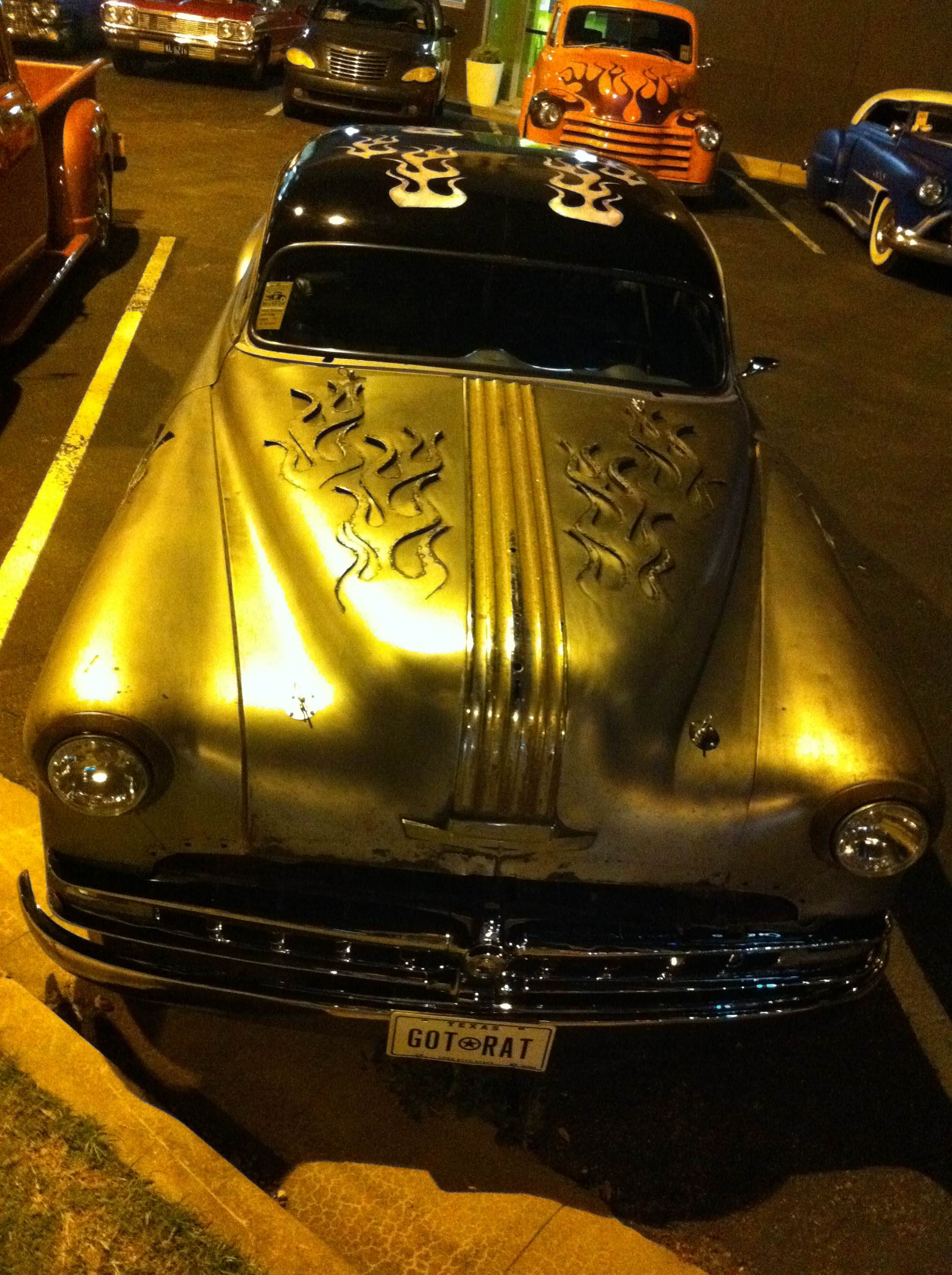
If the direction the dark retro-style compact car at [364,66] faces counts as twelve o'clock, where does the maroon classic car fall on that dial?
The maroon classic car is roughly at 4 o'clock from the dark retro-style compact car.

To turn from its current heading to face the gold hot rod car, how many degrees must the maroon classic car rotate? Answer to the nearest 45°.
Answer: approximately 45° to its left

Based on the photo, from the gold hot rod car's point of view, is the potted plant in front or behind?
behind

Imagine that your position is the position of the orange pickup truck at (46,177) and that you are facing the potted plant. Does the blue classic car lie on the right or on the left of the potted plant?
right

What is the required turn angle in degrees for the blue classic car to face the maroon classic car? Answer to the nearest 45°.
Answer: approximately 135° to its right

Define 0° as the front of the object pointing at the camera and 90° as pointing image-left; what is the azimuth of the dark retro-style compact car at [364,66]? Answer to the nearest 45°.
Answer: approximately 0°

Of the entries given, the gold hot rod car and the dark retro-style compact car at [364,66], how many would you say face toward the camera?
2

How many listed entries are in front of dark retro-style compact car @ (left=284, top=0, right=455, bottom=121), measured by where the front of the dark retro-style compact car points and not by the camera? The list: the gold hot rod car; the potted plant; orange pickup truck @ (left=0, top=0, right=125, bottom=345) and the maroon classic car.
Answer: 2

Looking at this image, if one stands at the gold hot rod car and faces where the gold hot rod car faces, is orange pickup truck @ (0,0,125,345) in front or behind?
behind

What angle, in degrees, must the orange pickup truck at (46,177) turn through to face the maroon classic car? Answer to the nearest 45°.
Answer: approximately 135° to its right

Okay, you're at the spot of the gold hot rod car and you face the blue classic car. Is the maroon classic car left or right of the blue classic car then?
left

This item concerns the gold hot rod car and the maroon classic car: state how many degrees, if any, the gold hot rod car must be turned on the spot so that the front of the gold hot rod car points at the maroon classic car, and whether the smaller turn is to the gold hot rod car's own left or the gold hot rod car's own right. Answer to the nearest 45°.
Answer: approximately 180°

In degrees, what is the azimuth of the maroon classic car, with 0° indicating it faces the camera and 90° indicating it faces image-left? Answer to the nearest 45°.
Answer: approximately 45°

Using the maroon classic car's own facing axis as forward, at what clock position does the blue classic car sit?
The blue classic car is roughly at 9 o'clock from the maroon classic car.
